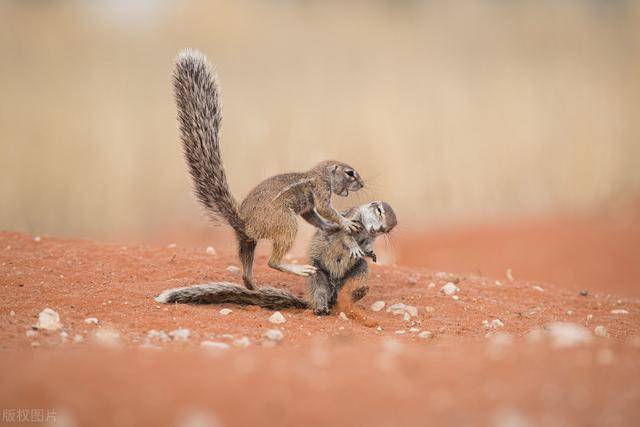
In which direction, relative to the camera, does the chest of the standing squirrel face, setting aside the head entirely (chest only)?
to the viewer's right

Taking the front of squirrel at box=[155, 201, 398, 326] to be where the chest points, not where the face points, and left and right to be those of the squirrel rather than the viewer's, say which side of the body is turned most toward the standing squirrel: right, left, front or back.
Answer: back

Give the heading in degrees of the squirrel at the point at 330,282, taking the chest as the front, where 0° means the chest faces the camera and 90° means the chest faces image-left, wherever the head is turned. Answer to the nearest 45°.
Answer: approximately 270°

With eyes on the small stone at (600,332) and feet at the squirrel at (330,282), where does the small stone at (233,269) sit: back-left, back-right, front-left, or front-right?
back-left

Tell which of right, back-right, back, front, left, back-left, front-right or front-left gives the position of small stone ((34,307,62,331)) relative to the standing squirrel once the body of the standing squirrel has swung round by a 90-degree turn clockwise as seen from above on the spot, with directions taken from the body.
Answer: front-right

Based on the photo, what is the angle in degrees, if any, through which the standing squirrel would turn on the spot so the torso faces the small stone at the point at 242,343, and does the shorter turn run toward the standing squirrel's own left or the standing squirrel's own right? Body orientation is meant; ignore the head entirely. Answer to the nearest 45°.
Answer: approximately 90° to the standing squirrel's own right

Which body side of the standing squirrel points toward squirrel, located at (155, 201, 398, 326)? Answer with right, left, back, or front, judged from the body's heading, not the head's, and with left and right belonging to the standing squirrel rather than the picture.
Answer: front

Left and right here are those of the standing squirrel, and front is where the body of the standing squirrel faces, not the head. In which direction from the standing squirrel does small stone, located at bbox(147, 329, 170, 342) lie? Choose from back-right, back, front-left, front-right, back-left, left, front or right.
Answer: right
